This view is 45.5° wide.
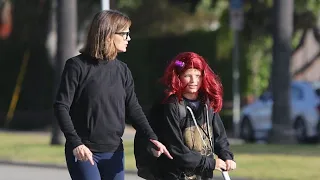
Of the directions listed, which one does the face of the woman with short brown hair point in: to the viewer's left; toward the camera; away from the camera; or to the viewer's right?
to the viewer's right

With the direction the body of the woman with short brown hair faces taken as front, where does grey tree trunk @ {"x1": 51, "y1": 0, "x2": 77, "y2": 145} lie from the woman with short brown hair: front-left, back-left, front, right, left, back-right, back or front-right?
back-left

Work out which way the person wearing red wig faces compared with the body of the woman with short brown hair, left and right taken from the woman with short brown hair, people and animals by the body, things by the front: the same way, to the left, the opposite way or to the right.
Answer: the same way

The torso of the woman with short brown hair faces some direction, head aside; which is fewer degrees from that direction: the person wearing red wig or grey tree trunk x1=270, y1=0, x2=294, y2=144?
the person wearing red wig

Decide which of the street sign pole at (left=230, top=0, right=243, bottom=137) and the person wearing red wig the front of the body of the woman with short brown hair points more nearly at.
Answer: the person wearing red wig

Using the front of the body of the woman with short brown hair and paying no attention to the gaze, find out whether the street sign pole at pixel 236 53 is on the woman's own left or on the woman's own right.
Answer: on the woman's own left

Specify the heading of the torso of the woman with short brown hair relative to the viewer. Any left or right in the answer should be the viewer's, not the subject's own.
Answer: facing the viewer and to the right of the viewer

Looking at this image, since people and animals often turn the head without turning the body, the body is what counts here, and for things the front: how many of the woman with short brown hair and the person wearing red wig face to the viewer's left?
0
